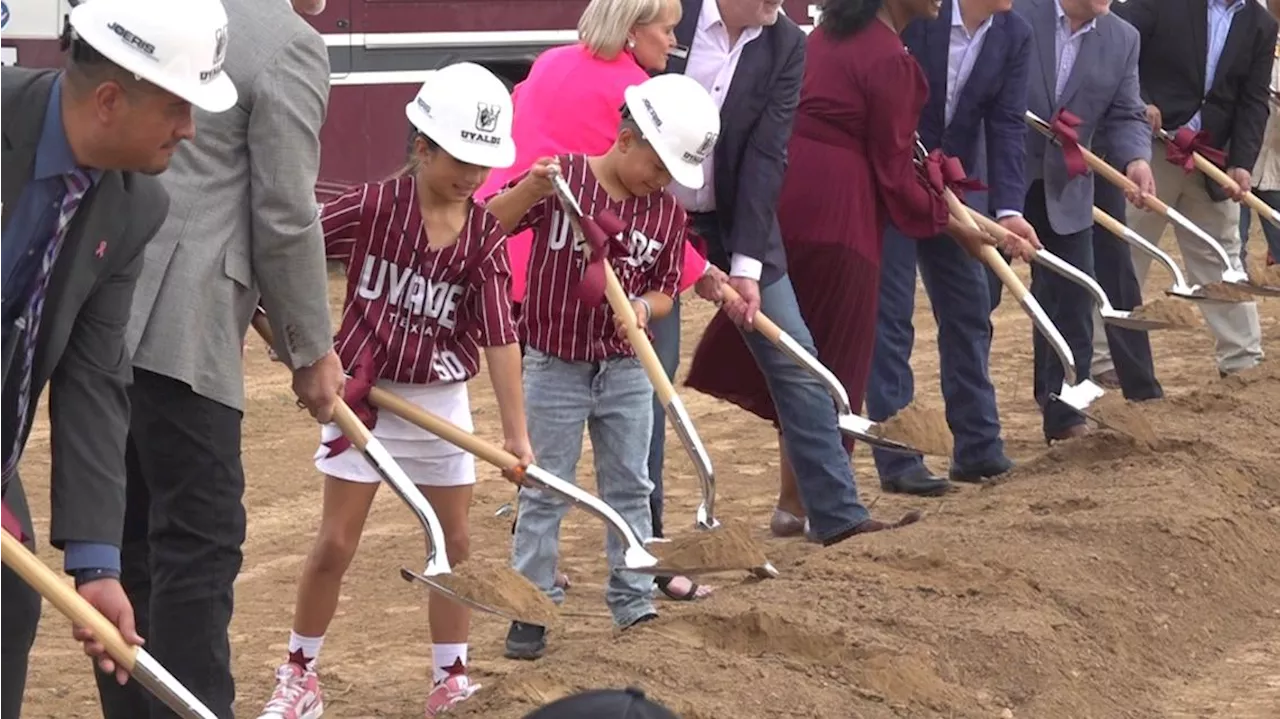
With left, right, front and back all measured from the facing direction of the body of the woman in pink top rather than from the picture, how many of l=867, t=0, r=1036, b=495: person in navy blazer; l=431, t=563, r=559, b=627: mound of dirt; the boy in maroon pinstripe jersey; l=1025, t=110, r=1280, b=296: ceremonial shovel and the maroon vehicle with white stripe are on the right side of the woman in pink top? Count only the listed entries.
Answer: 2

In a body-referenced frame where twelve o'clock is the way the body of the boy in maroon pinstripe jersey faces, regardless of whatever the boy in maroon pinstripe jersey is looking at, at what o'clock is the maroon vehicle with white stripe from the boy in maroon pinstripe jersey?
The maroon vehicle with white stripe is roughly at 7 o'clock from the boy in maroon pinstripe jersey.

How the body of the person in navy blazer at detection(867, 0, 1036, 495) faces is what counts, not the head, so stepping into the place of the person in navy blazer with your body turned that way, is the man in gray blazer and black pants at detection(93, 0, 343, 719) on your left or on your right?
on your right

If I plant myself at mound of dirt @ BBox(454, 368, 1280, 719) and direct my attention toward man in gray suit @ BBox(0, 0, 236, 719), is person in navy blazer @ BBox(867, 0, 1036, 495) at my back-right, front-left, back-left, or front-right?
back-right

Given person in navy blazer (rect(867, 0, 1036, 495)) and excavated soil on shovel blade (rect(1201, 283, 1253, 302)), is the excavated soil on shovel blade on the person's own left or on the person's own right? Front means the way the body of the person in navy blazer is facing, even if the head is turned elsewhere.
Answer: on the person's own left

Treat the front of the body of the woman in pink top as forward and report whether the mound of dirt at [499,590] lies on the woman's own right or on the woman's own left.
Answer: on the woman's own right

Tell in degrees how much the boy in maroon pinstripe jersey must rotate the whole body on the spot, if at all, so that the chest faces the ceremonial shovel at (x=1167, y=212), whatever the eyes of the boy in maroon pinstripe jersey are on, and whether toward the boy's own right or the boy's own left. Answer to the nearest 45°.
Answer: approximately 90° to the boy's own left

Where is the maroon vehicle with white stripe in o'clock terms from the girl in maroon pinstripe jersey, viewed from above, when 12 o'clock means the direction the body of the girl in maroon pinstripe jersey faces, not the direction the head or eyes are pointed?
The maroon vehicle with white stripe is roughly at 6 o'clock from the girl in maroon pinstripe jersey.

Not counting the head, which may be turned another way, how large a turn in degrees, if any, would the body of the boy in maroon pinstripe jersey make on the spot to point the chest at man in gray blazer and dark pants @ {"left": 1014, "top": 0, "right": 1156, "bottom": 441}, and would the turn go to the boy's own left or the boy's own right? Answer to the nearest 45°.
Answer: approximately 90° to the boy's own left

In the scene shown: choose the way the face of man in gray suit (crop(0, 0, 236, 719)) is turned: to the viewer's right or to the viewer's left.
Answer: to the viewer's right
